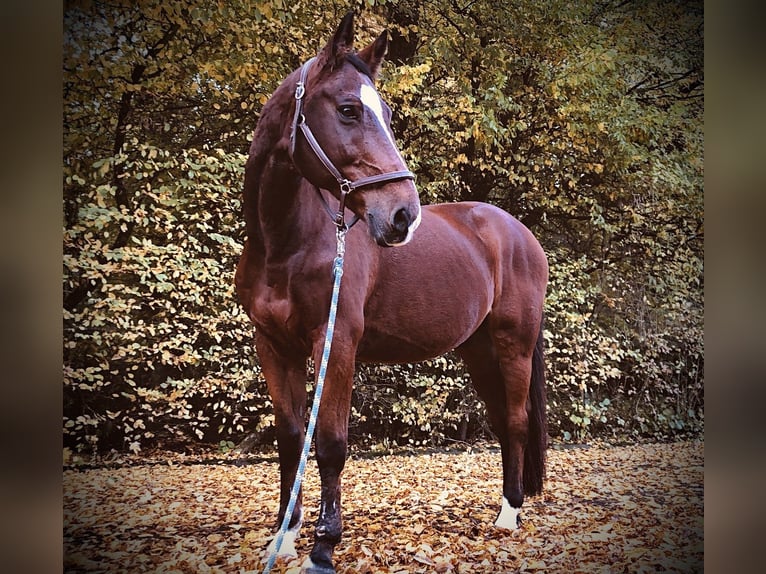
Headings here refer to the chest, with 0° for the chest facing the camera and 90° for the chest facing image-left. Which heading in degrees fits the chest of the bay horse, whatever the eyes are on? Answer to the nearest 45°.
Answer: approximately 45°
